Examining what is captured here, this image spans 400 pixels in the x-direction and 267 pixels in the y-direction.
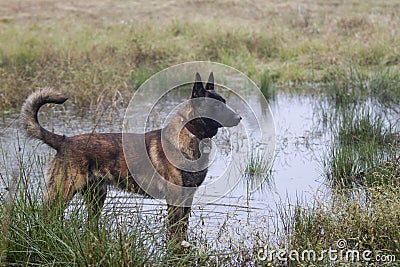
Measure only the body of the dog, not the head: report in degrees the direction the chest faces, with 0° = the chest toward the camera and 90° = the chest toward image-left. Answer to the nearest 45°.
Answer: approximately 270°
